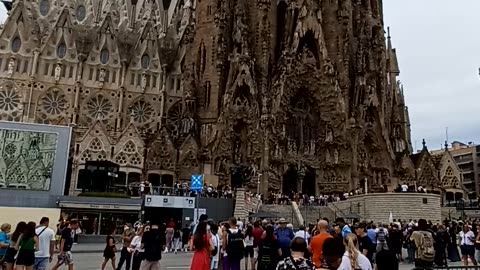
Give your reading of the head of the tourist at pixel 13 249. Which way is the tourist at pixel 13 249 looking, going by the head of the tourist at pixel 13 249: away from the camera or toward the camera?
away from the camera

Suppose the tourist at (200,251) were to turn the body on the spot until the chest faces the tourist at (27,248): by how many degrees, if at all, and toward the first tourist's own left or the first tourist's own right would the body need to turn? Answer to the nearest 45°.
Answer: approximately 90° to the first tourist's own left

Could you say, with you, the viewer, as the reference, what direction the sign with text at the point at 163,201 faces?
facing the viewer

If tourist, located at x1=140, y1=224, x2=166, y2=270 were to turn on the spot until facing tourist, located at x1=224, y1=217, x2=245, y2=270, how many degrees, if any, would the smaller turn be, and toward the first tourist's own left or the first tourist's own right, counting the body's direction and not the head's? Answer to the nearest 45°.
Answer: approximately 45° to the first tourist's own right

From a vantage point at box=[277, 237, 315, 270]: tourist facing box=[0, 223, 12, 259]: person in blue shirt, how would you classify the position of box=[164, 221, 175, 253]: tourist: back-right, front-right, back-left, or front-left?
front-right

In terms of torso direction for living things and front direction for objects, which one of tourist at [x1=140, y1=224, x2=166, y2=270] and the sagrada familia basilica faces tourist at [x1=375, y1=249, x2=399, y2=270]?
the sagrada familia basilica

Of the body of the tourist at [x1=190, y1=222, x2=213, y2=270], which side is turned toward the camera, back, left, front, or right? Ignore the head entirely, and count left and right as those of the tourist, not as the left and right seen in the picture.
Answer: back

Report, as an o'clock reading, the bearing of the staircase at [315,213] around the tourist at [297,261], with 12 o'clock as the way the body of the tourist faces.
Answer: The staircase is roughly at 12 o'clock from the tourist.

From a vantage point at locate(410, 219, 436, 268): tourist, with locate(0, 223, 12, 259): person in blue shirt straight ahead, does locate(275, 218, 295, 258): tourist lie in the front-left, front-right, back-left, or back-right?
front-right

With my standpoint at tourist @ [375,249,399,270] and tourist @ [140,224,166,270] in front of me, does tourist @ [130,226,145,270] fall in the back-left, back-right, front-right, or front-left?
front-right

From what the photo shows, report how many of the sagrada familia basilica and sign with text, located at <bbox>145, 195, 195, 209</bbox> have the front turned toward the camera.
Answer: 2

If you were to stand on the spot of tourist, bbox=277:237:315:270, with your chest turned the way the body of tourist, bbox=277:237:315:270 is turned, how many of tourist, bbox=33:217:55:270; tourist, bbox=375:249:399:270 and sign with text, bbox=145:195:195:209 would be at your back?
0

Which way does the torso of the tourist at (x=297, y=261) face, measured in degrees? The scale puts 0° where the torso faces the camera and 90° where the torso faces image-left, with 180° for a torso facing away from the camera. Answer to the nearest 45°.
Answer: approximately 180°
